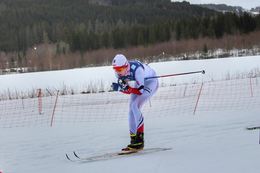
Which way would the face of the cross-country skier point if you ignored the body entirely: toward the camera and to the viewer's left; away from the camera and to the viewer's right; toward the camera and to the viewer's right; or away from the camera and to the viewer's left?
toward the camera and to the viewer's left

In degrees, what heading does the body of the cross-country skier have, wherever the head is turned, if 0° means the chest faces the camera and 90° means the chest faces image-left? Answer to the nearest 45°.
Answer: approximately 45°
